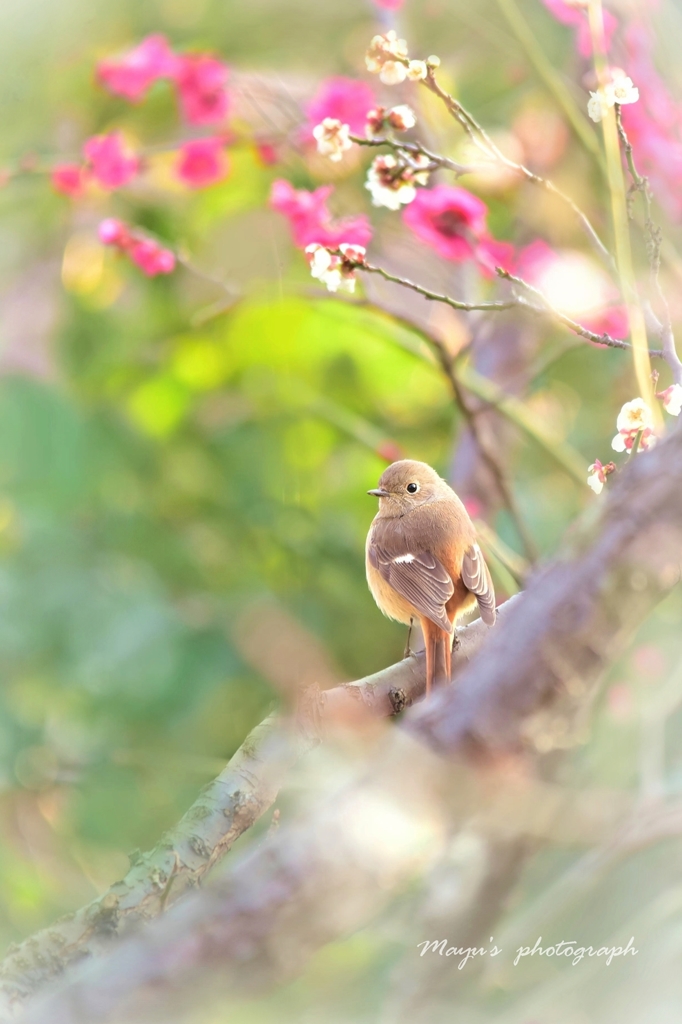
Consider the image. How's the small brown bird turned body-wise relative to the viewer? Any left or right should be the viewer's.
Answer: facing away from the viewer and to the left of the viewer
